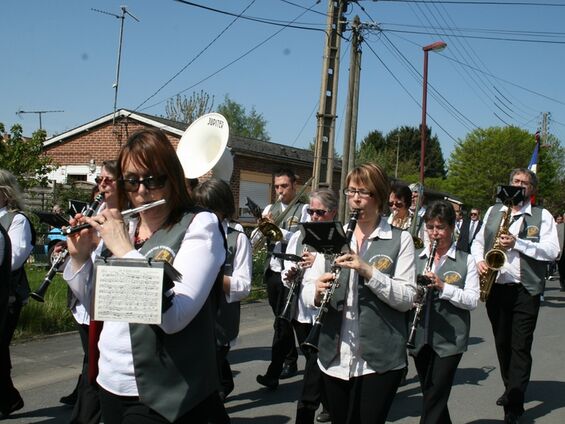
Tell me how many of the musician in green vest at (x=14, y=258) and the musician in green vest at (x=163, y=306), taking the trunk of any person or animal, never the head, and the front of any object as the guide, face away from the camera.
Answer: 0

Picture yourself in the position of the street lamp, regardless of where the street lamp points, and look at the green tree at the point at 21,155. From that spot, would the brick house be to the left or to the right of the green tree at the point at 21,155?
right

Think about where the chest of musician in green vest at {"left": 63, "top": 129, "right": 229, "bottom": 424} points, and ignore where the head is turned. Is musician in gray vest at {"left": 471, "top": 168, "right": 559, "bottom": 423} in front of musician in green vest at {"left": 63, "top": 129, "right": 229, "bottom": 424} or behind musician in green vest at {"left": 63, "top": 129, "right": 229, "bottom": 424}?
behind

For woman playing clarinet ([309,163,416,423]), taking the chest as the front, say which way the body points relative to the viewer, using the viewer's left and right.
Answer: facing the viewer and to the left of the viewer

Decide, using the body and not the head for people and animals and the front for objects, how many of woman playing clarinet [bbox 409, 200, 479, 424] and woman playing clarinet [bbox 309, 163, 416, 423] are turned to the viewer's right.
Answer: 0

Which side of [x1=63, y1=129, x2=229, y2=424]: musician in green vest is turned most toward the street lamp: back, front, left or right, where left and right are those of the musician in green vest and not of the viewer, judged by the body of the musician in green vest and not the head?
back

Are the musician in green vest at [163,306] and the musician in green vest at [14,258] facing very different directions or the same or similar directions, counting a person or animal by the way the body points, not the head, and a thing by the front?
same or similar directions

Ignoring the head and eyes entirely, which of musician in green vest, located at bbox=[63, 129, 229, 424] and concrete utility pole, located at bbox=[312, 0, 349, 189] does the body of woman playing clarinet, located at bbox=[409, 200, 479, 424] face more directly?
the musician in green vest

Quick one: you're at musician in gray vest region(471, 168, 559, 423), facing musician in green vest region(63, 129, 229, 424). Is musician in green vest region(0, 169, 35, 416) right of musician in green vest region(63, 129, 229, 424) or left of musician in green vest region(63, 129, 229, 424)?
right

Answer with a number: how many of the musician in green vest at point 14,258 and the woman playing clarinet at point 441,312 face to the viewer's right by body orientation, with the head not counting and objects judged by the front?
0

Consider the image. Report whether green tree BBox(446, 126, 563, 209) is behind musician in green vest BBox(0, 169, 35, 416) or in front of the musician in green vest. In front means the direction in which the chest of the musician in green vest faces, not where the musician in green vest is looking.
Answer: behind

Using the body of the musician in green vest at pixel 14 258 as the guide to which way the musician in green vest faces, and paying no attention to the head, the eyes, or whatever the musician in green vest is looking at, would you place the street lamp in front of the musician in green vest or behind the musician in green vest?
behind
